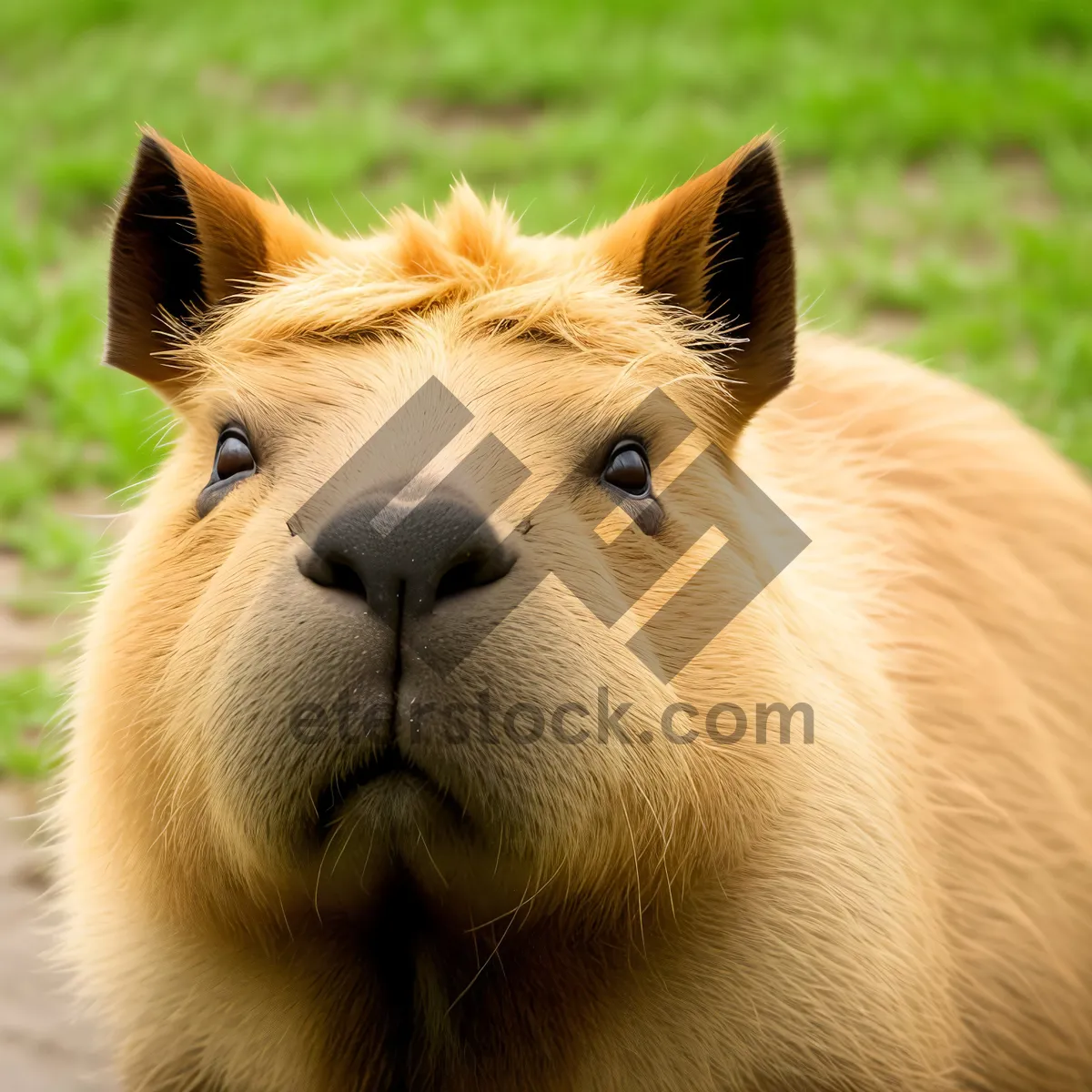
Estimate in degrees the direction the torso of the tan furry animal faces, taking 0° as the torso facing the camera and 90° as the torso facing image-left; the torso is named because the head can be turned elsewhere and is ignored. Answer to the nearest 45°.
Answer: approximately 45°
